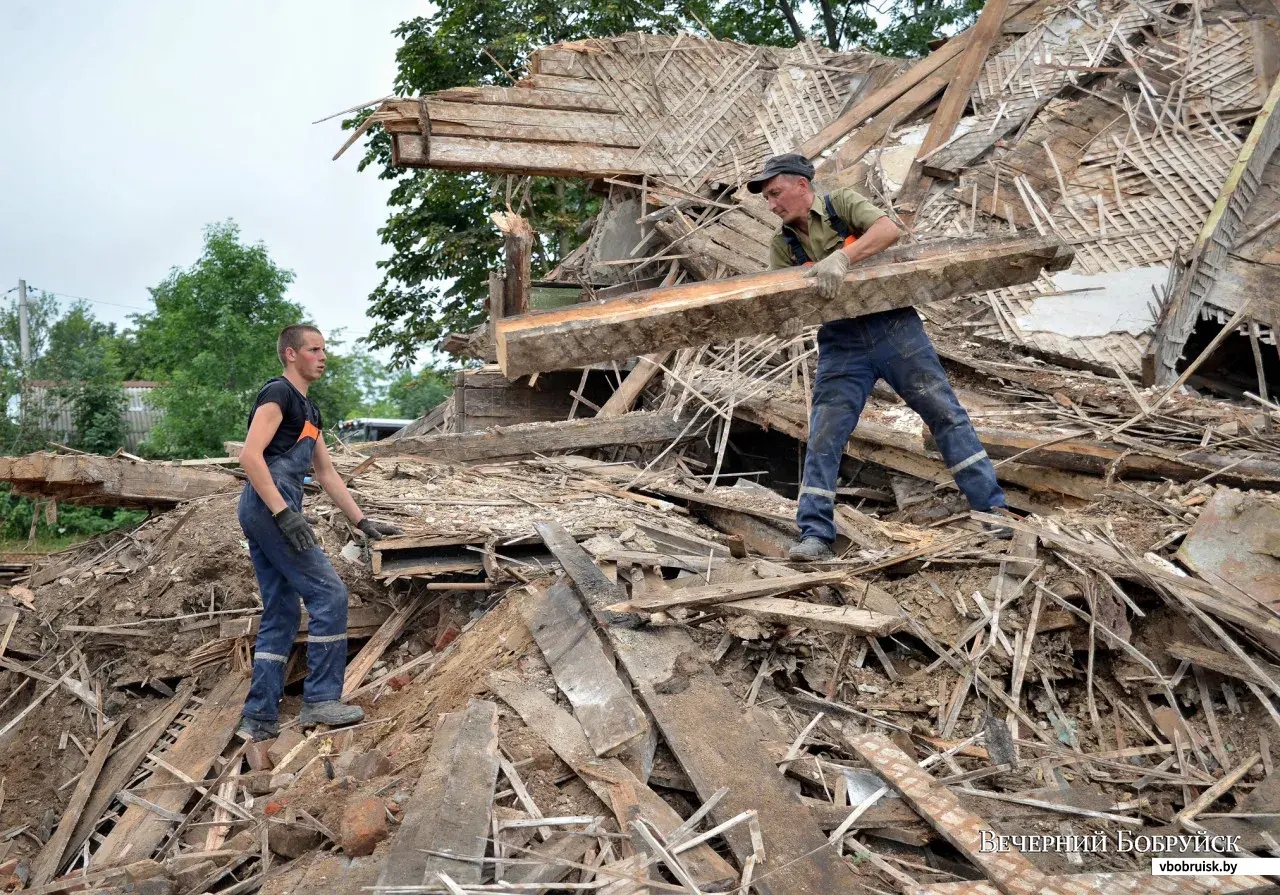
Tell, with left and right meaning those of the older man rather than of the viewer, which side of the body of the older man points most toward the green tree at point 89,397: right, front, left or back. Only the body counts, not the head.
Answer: right

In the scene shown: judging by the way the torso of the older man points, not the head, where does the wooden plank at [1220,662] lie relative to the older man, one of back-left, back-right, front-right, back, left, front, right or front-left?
left

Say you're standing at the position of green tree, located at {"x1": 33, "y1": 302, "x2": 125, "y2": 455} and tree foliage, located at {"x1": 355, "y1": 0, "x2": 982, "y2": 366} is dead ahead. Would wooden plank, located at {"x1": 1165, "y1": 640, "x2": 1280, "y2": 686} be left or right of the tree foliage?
right

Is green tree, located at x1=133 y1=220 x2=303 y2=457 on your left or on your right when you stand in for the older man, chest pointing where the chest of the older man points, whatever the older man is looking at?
on your right

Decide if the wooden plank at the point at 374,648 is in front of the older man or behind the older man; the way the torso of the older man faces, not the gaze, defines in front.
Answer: in front

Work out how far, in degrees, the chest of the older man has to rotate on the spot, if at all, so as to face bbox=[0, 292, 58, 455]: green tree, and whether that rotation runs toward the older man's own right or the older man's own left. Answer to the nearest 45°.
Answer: approximately 90° to the older man's own right

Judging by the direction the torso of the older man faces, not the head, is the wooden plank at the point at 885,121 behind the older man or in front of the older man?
behind

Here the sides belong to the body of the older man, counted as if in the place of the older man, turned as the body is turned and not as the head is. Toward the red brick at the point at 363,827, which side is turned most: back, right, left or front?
front

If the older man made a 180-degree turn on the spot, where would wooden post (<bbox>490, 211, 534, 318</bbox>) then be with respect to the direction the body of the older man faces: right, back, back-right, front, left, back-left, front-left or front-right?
left

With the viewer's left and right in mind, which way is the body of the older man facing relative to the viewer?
facing the viewer and to the left of the viewer

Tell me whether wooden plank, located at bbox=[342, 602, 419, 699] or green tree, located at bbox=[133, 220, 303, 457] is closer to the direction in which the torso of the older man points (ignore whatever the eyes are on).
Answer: the wooden plank

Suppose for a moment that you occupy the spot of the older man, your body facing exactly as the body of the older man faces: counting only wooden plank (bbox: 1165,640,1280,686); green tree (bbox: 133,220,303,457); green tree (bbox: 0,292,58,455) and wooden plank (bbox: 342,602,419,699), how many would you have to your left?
1
